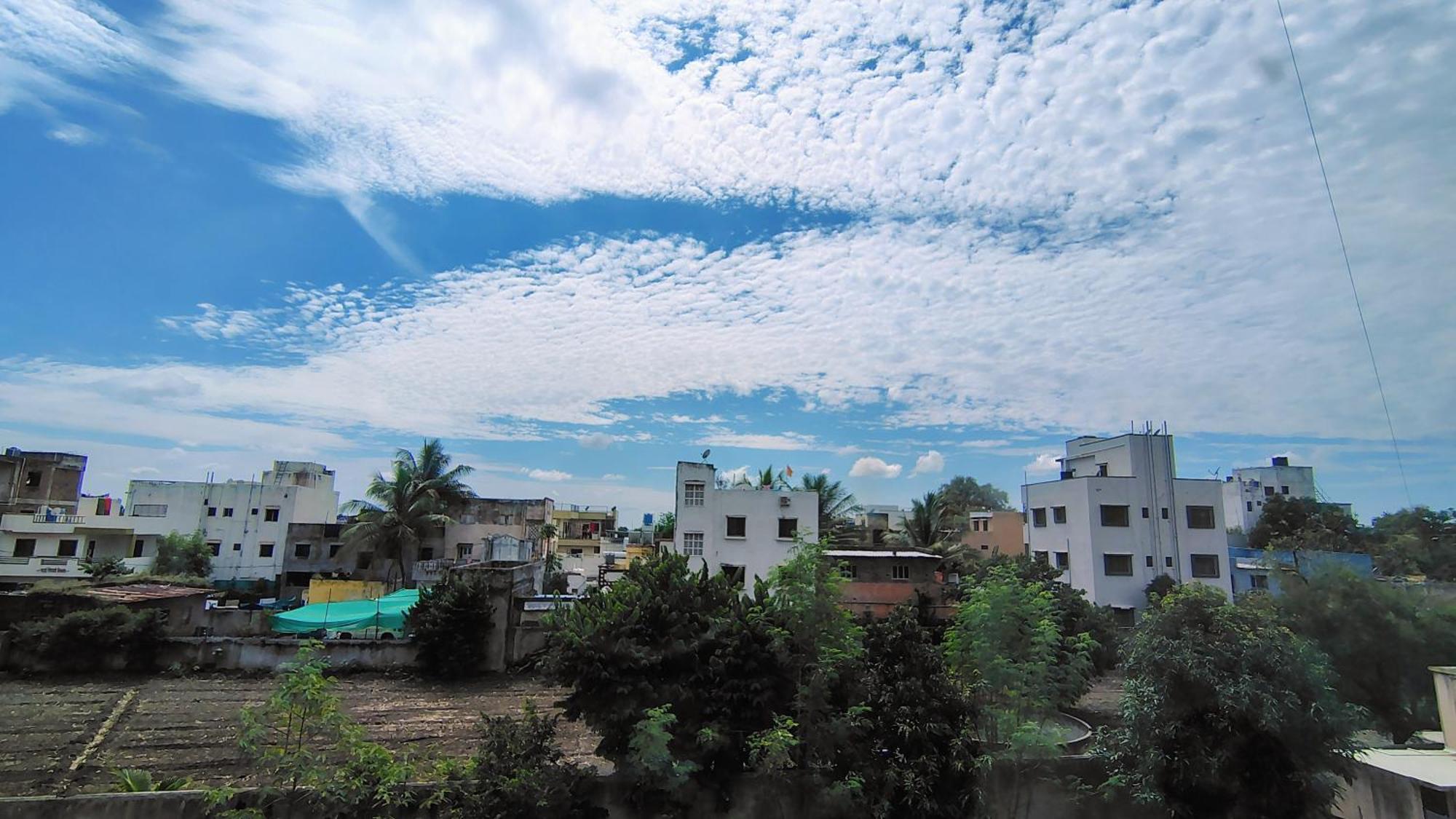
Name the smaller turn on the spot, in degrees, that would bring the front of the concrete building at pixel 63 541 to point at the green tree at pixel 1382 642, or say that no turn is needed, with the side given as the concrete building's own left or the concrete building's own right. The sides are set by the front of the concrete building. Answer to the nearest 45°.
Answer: approximately 45° to the concrete building's own left

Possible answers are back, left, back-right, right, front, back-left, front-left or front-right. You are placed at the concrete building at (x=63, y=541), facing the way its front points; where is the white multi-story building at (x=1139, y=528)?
front-left

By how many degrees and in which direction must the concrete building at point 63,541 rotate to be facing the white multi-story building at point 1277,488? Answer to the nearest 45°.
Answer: approximately 45° to its left

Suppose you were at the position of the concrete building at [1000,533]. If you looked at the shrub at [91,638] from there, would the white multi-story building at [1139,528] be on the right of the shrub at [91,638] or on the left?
left

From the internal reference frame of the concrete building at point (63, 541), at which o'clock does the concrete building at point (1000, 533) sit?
the concrete building at point (1000, 533) is roughly at 10 o'clock from the concrete building at point (63, 541).

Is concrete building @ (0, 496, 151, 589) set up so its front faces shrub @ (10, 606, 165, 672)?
yes

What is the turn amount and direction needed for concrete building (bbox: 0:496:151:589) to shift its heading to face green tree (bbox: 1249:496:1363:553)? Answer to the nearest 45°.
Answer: approximately 45° to its left

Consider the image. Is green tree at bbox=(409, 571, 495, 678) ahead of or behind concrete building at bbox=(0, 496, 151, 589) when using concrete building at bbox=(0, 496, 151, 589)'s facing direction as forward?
ahead

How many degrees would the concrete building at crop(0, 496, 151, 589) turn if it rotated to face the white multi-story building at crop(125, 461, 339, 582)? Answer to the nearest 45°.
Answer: approximately 90° to its left

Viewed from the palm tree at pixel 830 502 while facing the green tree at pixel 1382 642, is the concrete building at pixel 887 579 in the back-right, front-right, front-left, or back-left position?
front-right

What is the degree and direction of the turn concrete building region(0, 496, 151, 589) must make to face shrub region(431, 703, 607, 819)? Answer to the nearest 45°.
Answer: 0° — it already faces it

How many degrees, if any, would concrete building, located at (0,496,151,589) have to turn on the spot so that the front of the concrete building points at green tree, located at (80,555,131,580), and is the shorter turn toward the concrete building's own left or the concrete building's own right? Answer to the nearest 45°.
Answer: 0° — it already faces it

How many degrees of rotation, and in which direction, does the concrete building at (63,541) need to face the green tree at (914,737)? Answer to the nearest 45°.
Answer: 0° — it already faces it

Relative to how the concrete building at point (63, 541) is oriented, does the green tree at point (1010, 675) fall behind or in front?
in front

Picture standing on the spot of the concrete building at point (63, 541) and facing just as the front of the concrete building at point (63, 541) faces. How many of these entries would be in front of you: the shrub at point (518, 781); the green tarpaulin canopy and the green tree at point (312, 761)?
3

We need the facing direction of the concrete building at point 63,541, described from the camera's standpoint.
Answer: facing the viewer

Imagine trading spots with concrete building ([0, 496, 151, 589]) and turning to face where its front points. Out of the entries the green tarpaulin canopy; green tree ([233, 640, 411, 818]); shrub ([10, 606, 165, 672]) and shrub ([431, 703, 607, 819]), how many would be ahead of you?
4
